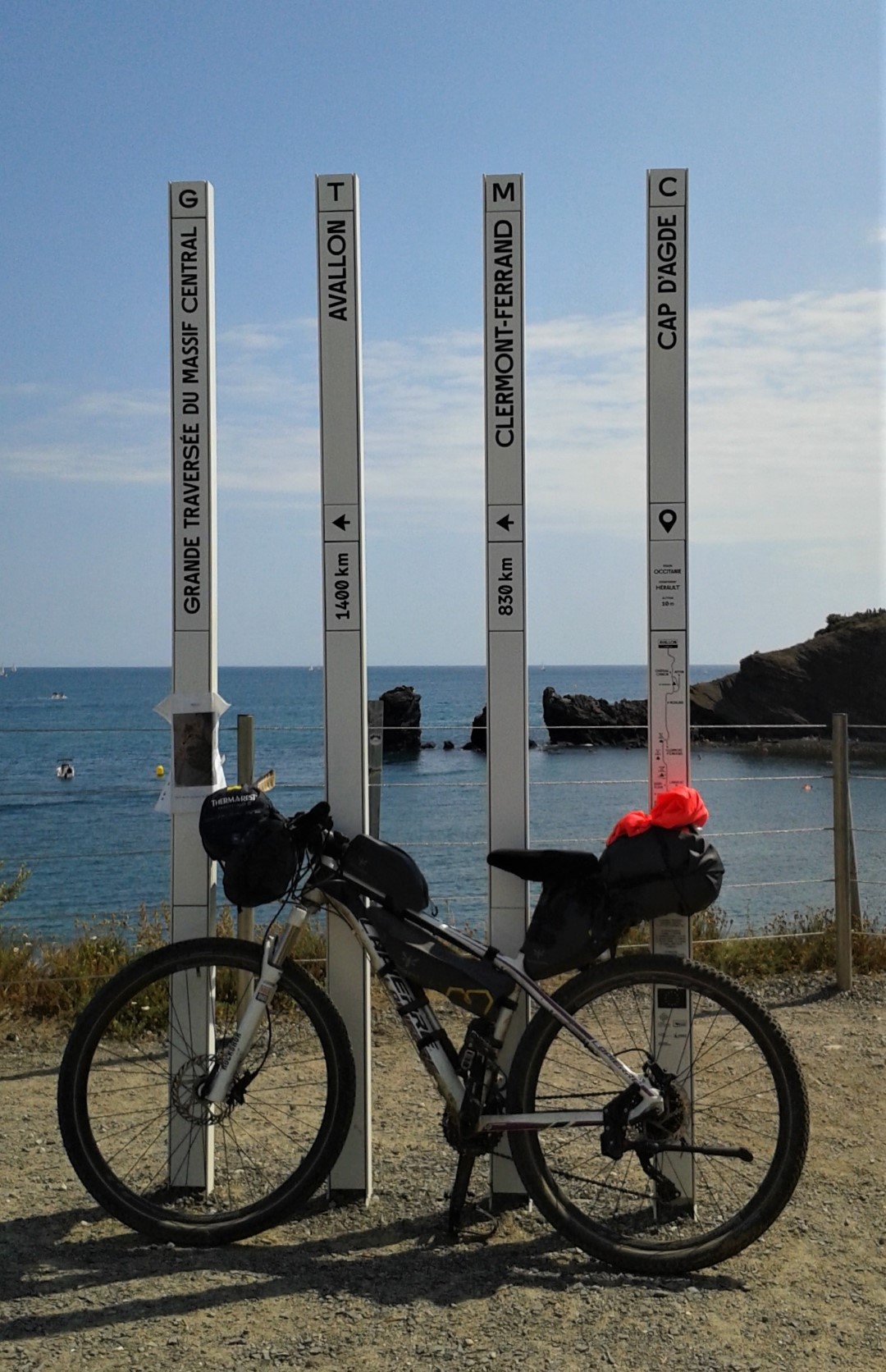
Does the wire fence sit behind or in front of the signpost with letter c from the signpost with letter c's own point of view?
behind

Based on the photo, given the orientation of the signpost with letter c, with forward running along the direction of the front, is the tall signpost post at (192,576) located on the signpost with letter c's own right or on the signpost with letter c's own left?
on the signpost with letter c's own right

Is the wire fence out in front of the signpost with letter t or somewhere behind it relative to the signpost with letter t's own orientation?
behind

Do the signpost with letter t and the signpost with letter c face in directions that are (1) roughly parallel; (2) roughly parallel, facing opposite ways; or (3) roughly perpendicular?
roughly parallel

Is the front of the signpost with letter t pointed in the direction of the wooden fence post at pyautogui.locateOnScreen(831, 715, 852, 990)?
no

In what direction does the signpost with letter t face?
toward the camera

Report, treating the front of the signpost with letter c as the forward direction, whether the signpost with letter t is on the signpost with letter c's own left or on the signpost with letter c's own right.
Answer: on the signpost with letter c's own right

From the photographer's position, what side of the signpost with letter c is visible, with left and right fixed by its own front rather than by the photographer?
front

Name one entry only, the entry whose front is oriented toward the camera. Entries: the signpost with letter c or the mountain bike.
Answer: the signpost with letter c

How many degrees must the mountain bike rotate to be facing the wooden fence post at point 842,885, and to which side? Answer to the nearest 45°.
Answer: approximately 135° to its right

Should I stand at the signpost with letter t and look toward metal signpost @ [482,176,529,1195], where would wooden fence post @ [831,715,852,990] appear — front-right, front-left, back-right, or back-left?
front-left

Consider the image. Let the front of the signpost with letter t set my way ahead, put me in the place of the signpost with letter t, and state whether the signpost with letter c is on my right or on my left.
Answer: on my left

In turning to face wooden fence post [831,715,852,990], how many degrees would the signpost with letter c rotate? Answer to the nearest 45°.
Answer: approximately 180°

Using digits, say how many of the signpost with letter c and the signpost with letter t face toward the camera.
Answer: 2

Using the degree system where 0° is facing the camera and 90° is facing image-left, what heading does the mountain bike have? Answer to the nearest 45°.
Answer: approximately 90°

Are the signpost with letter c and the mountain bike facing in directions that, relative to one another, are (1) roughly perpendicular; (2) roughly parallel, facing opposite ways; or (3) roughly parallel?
roughly perpendicular
